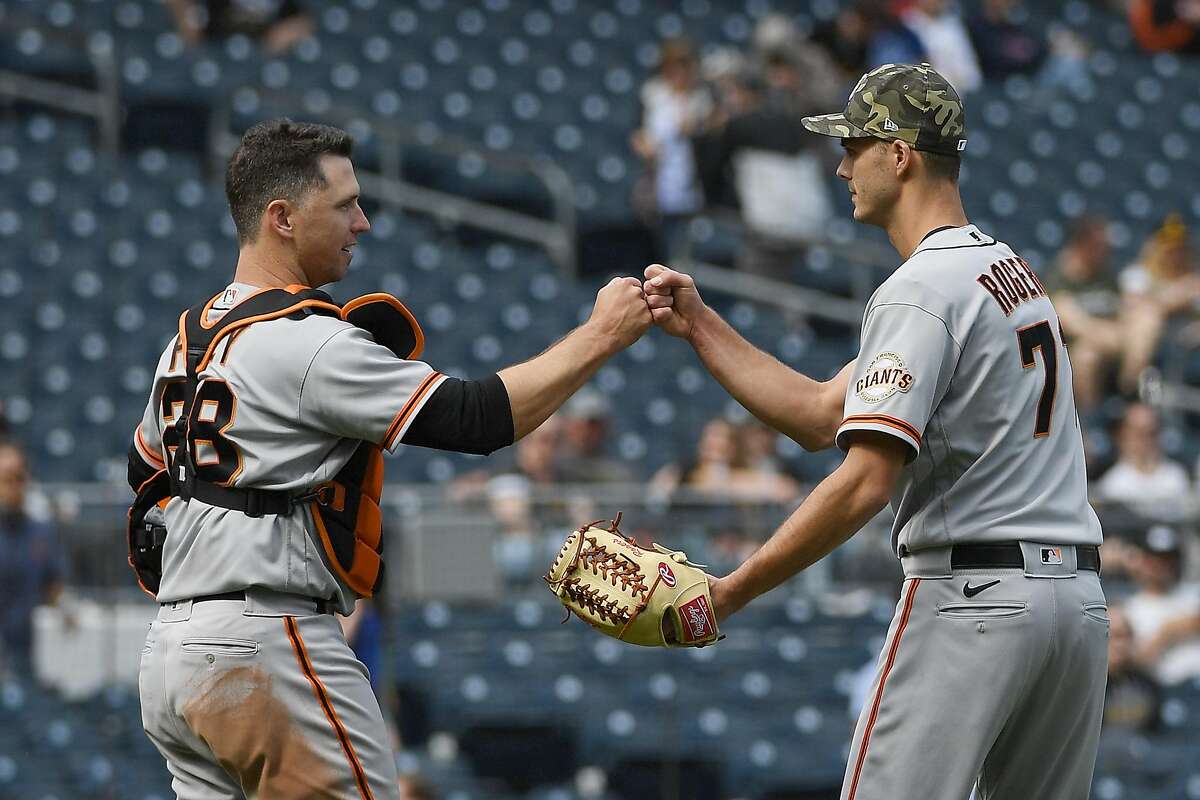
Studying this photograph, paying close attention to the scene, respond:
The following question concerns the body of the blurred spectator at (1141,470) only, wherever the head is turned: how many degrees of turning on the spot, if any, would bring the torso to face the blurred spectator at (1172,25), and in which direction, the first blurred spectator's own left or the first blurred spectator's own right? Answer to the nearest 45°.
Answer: approximately 180°

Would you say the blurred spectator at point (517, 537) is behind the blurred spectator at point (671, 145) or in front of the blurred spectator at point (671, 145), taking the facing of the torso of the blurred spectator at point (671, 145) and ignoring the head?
in front

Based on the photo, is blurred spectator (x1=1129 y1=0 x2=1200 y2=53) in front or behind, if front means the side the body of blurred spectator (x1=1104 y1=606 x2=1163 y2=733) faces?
behind

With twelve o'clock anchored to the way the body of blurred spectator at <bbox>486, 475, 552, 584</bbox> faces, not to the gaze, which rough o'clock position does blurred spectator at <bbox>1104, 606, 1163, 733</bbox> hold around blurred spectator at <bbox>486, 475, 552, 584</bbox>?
blurred spectator at <bbox>1104, 606, 1163, 733</bbox> is roughly at 9 o'clock from blurred spectator at <bbox>486, 475, 552, 584</bbox>.

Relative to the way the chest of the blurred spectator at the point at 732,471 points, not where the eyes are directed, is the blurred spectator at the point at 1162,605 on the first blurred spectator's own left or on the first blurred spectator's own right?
on the first blurred spectator's own left

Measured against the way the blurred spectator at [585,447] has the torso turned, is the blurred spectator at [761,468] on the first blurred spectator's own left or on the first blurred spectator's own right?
on the first blurred spectator's own left

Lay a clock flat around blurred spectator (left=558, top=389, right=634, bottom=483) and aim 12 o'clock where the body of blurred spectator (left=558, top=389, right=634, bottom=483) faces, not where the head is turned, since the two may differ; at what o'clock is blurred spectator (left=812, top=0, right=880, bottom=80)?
blurred spectator (left=812, top=0, right=880, bottom=80) is roughly at 7 o'clock from blurred spectator (left=558, top=389, right=634, bottom=483).

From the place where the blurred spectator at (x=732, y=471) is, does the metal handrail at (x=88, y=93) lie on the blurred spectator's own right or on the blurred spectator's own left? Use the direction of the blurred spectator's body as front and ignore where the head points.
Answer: on the blurred spectator's own right

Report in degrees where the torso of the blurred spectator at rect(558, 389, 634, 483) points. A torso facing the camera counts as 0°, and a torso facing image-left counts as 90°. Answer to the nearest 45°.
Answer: approximately 0°

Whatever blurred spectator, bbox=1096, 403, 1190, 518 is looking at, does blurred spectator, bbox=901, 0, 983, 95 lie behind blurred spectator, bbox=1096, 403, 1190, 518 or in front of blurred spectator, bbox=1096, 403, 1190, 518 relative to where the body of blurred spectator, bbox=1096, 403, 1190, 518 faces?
behind

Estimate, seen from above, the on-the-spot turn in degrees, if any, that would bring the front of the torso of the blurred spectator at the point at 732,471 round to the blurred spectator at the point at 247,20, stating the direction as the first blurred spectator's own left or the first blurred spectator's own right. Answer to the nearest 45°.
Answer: approximately 135° to the first blurred spectator's own right

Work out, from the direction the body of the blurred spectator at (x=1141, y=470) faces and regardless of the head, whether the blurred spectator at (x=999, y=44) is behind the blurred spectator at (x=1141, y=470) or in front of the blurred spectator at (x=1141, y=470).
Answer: behind
